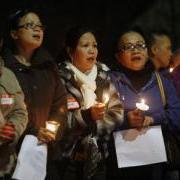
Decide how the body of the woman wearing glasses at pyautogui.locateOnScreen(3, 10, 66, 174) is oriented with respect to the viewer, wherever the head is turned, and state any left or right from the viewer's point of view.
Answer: facing the viewer and to the right of the viewer

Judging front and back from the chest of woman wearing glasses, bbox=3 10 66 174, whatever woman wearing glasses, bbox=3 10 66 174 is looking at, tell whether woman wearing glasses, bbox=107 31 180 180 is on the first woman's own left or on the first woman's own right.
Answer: on the first woman's own left

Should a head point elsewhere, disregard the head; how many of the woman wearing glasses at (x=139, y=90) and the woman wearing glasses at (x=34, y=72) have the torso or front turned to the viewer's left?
0

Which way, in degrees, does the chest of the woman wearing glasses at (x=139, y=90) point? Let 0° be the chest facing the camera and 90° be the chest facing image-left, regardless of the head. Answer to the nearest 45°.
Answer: approximately 0°

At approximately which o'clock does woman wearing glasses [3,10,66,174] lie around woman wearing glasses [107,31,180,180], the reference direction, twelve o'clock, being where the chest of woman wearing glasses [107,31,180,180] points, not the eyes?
woman wearing glasses [3,10,66,174] is roughly at 2 o'clock from woman wearing glasses [107,31,180,180].

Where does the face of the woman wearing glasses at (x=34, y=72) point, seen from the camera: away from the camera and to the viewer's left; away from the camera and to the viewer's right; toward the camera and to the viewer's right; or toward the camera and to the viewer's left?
toward the camera and to the viewer's right
